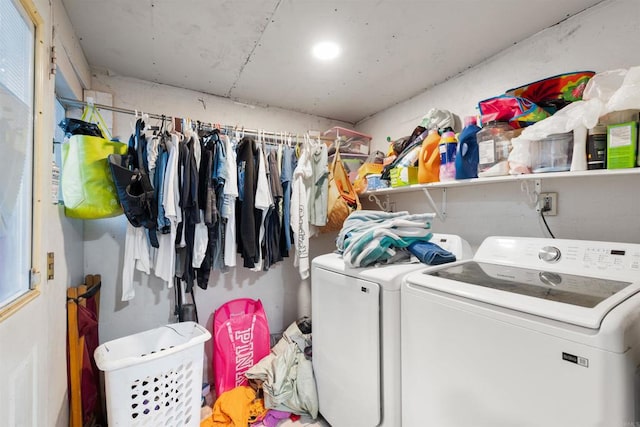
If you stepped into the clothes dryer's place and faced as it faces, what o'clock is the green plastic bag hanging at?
The green plastic bag hanging is roughly at 1 o'clock from the clothes dryer.

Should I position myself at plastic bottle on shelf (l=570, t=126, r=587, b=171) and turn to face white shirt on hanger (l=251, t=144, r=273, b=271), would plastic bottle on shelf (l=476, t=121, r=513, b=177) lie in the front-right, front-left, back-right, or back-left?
front-right

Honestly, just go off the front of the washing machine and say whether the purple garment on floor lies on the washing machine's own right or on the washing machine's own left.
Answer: on the washing machine's own right

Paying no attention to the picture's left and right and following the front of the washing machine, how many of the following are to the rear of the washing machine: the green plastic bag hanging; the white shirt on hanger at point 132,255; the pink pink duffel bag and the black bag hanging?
0

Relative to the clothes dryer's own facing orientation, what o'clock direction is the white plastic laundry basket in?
The white plastic laundry basket is roughly at 1 o'clock from the clothes dryer.

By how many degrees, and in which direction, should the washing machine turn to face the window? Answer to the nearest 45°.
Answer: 0° — it already faces it

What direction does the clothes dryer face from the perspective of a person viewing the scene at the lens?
facing the viewer and to the left of the viewer

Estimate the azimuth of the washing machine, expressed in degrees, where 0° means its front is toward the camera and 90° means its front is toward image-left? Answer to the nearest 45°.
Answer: approximately 45°

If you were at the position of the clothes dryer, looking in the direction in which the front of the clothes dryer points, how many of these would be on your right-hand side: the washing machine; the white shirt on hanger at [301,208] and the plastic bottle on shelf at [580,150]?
1

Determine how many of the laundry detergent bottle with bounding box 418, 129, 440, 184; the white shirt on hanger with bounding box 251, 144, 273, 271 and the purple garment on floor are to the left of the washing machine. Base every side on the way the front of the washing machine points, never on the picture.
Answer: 0

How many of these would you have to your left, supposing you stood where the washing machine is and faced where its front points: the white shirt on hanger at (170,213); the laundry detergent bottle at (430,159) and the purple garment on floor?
0

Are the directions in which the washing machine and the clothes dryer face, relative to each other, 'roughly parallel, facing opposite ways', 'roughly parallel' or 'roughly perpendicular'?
roughly parallel

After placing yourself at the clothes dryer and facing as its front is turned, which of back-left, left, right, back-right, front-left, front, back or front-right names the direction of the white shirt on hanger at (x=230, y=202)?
front-right

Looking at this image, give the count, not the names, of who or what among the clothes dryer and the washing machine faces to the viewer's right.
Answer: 0

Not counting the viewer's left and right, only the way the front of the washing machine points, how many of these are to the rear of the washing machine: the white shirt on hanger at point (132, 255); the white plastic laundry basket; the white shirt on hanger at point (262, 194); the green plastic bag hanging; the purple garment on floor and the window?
0

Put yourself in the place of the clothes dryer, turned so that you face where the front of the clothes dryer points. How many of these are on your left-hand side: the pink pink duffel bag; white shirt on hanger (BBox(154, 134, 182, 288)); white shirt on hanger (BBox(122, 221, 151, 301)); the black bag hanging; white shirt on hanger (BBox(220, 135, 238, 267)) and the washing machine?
1
